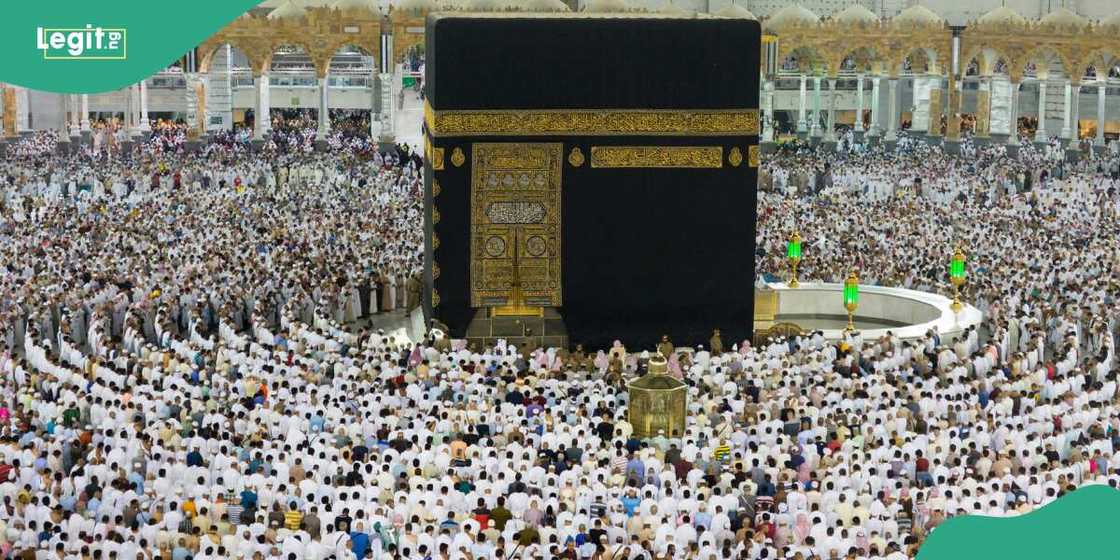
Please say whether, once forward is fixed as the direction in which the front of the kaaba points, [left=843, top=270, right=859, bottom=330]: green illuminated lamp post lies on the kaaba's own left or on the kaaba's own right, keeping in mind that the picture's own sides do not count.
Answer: on the kaaba's own left

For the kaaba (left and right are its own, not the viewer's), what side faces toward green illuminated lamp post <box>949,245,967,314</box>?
left

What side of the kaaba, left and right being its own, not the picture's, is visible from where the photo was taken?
front

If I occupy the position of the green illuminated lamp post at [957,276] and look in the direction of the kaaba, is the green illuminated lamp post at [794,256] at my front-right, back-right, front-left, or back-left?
front-right

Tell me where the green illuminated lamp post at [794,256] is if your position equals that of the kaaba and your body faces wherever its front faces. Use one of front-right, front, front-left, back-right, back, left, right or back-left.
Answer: back-left

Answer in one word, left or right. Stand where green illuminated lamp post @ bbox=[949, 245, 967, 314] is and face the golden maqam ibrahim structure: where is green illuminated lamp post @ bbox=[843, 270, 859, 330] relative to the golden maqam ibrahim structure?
right

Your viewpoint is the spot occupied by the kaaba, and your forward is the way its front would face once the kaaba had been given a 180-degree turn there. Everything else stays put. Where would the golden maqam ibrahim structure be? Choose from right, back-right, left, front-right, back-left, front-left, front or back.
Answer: back
